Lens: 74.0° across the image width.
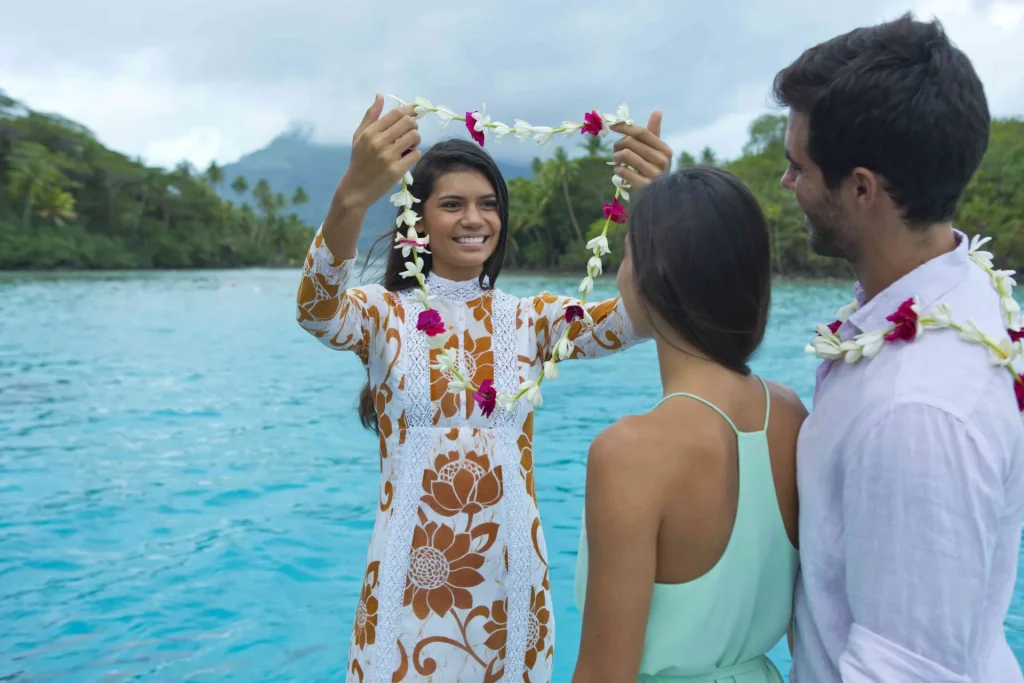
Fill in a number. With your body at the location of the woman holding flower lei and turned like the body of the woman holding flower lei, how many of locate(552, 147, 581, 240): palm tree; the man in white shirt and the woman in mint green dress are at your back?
1

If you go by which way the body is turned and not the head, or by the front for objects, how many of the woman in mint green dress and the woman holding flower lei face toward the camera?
1

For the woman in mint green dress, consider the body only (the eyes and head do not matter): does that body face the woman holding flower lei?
yes

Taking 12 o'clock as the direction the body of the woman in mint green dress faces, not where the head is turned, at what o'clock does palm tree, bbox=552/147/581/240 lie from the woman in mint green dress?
The palm tree is roughly at 1 o'clock from the woman in mint green dress.

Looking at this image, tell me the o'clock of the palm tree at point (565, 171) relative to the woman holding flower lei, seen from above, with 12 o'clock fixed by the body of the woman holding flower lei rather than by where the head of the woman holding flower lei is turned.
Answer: The palm tree is roughly at 6 o'clock from the woman holding flower lei.

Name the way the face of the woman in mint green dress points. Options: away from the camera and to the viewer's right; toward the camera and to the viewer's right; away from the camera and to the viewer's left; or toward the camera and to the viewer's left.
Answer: away from the camera and to the viewer's left

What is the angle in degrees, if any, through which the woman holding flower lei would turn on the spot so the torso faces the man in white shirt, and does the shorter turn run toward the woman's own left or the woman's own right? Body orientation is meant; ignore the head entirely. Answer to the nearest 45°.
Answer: approximately 45° to the woman's own left

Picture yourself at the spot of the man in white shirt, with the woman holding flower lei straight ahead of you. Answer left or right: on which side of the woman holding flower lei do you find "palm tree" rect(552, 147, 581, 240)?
right

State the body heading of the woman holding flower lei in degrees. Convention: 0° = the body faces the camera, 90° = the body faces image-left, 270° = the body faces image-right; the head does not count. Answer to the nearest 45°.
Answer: approximately 0°

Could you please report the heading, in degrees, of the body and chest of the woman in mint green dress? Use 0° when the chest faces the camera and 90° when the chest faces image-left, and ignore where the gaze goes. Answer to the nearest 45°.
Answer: approximately 135°
